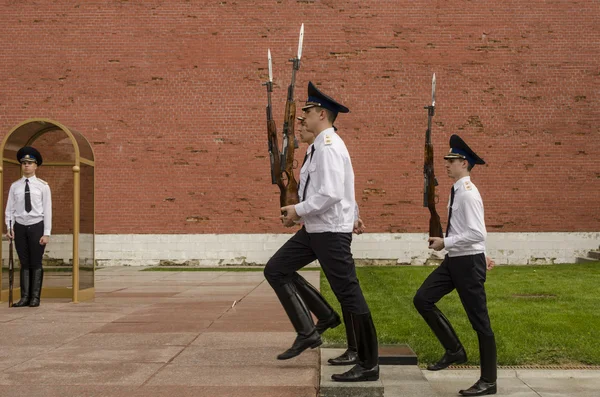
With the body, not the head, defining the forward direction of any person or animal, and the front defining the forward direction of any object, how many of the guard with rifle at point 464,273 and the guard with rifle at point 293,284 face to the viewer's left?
2

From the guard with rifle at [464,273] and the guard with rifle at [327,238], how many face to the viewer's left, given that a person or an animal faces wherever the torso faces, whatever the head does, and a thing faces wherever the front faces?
2

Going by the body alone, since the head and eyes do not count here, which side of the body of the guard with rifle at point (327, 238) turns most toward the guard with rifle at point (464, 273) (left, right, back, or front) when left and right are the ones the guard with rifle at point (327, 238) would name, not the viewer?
back

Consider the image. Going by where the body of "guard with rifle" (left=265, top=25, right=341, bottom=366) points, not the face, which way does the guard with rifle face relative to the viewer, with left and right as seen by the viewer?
facing to the left of the viewer

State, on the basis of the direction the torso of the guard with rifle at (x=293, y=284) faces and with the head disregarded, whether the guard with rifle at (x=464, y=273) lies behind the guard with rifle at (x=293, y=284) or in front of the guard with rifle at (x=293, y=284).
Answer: behind

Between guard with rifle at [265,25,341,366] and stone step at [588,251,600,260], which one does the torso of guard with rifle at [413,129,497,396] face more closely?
the guard with rifle

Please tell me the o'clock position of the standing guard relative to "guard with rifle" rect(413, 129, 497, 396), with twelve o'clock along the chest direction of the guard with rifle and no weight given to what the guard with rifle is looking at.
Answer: The standing guard is roughly at 1 o'clock from the guard with rifle.

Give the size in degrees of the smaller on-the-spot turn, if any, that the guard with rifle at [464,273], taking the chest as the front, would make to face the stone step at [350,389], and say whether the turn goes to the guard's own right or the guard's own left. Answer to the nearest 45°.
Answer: approximately 45° to the guard's own left

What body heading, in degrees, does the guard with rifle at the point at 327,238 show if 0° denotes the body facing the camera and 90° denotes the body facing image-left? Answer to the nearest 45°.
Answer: approximately 90°

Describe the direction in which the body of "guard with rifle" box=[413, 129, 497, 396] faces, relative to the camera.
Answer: to the viewer's left

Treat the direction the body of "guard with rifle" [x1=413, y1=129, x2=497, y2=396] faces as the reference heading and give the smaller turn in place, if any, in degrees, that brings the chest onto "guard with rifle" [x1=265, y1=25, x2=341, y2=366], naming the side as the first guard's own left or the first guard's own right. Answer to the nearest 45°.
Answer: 0° — they already face them

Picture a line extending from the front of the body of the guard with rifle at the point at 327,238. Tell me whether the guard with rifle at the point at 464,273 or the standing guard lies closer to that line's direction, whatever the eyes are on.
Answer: the standing guard
